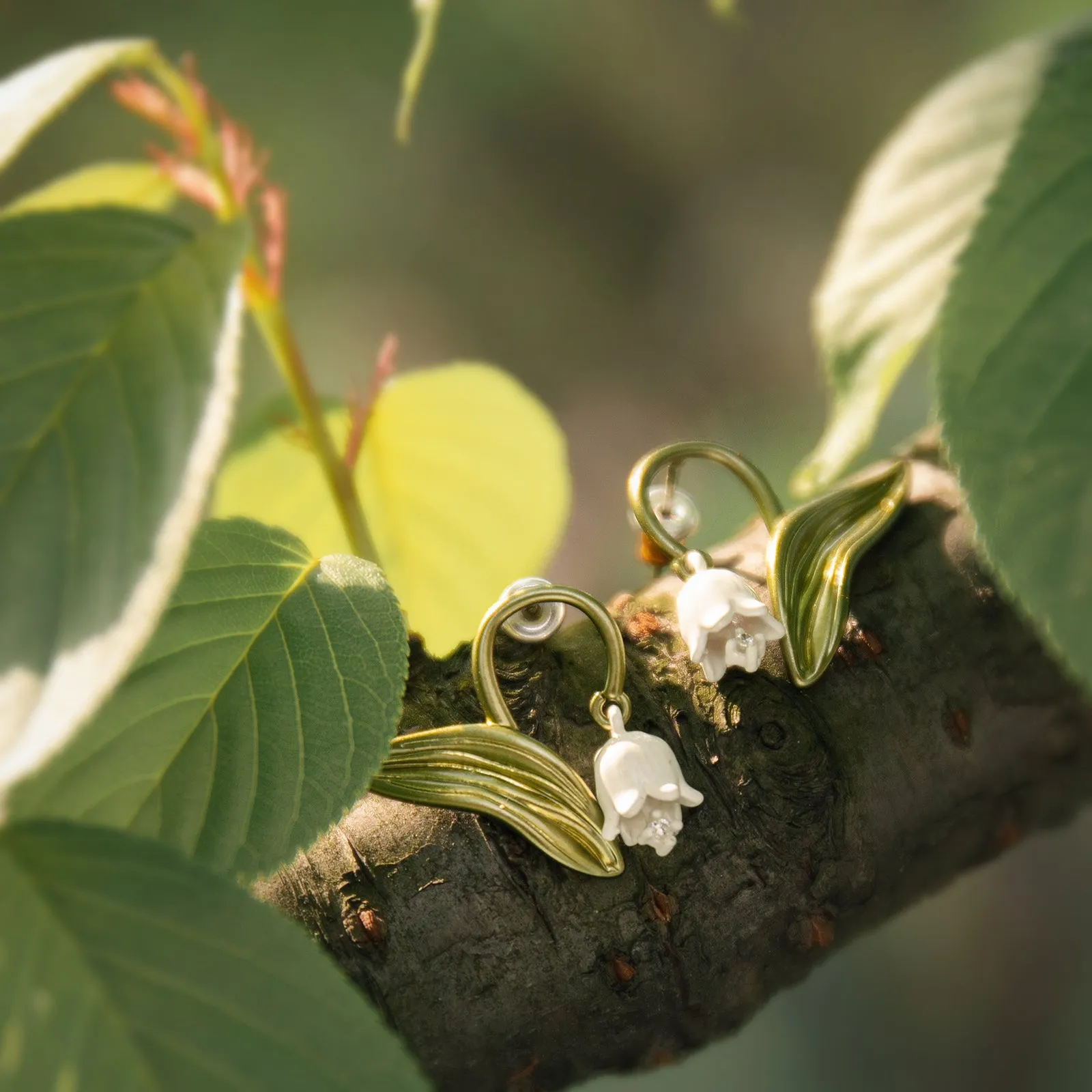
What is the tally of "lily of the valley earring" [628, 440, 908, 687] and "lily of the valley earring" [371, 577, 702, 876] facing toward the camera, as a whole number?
2

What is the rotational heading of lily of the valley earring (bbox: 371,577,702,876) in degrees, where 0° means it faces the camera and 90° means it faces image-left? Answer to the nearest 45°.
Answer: approximately 0°

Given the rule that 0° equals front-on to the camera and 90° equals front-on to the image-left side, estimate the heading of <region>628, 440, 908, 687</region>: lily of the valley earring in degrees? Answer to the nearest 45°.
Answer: approximately 0°
